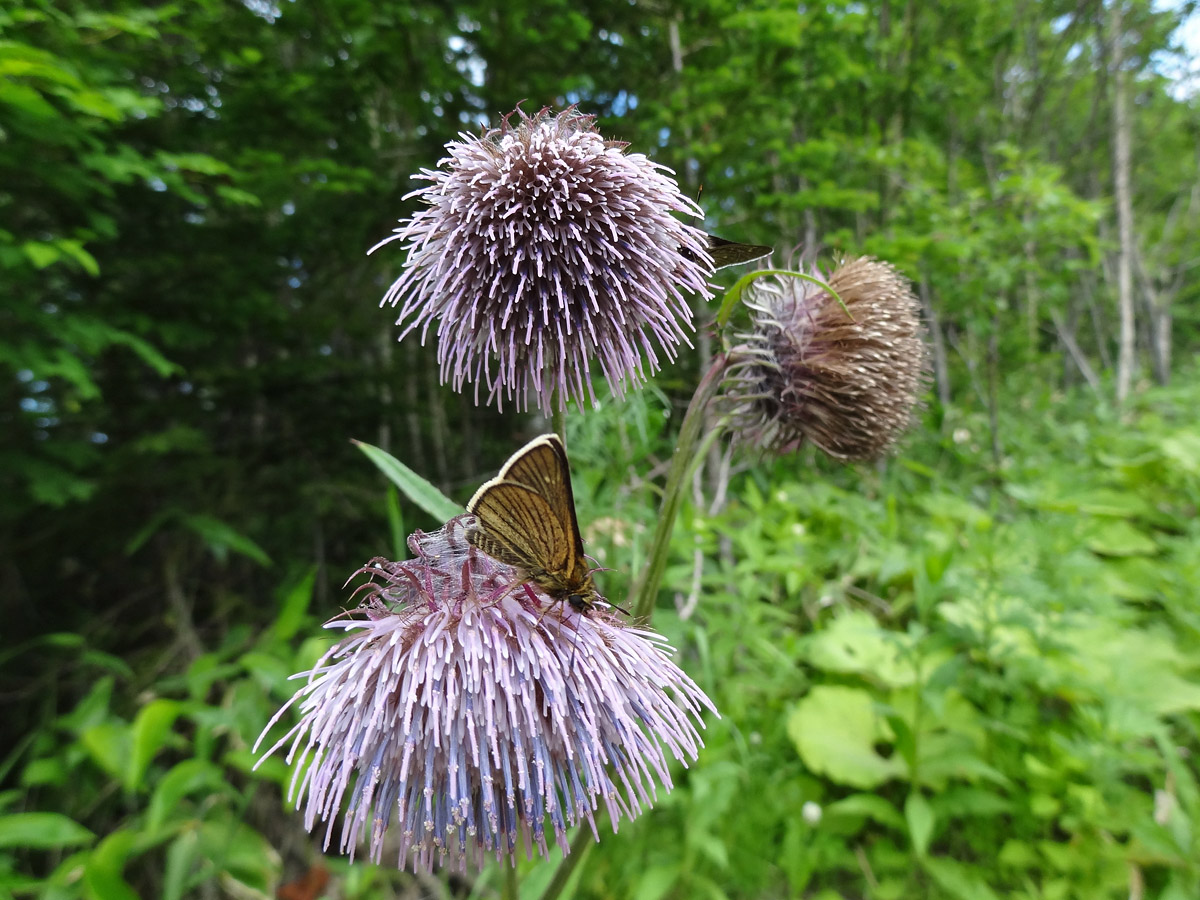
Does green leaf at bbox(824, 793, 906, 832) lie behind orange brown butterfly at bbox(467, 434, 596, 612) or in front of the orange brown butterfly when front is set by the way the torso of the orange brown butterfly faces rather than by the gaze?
in front

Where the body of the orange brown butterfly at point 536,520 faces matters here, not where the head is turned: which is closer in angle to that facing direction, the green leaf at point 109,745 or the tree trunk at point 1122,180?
the tree trunk

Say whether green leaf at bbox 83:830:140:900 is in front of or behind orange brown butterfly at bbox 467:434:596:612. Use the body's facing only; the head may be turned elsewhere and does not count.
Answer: behind

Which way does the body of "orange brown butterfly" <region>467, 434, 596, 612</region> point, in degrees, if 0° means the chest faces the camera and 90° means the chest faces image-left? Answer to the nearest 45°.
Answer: approximately 270°

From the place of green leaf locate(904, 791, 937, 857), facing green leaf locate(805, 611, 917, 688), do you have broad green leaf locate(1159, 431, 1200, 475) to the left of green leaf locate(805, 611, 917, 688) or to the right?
right

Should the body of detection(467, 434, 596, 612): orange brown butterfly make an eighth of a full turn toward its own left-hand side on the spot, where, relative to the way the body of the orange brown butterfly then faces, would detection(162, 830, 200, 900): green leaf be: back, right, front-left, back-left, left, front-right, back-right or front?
left

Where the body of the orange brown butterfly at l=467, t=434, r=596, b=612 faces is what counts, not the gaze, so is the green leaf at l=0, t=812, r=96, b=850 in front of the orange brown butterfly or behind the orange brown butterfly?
behind

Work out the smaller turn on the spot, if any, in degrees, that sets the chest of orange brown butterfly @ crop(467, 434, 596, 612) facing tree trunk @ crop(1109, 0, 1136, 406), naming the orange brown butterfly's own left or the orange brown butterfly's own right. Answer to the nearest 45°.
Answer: approximately 45° to the orange brown butterfly's own left

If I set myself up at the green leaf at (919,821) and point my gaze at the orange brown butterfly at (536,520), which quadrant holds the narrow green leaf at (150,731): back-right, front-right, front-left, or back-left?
front-right
